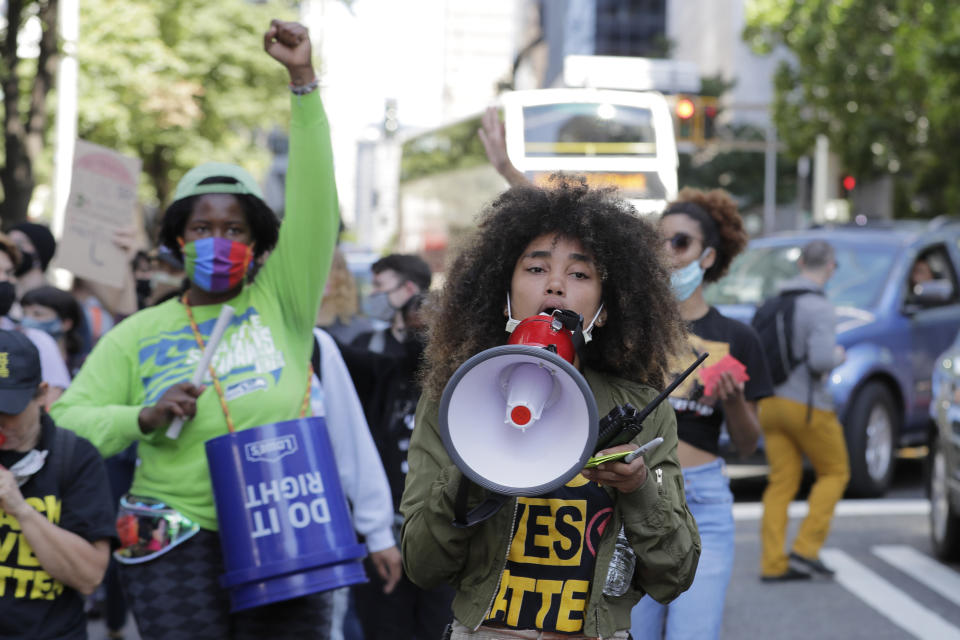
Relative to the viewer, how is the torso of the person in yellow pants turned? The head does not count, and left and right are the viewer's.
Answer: facing to the right of the viewer

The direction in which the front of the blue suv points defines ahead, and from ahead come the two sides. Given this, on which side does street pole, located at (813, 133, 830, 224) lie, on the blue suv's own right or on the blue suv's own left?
on the blue suv's own right

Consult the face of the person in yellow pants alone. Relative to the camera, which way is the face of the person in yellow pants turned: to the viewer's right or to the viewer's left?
to the viewer's right

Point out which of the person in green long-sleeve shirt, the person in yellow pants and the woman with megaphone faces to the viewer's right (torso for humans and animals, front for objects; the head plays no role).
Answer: the person in yellow pants

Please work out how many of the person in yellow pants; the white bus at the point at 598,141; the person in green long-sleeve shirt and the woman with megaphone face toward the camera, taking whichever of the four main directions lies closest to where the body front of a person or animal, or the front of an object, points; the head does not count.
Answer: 3

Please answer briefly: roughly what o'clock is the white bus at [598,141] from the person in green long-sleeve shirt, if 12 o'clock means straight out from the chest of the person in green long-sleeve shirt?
The white bus is roughly at 7 o'clock from the person in green long-sleeve shirt.

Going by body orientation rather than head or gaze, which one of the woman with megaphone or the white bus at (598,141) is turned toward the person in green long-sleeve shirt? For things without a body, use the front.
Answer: the white bus

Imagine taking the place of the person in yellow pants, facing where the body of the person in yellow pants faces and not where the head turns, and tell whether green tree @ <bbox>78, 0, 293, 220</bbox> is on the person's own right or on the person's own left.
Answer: on the person's own left

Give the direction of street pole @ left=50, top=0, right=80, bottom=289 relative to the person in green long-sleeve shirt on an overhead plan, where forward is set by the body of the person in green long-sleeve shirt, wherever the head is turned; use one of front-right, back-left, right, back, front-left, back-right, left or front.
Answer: back

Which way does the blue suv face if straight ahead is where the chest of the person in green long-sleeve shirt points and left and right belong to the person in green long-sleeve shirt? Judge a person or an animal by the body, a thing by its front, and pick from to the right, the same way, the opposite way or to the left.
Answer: to the right

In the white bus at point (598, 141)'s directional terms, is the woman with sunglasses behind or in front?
in front

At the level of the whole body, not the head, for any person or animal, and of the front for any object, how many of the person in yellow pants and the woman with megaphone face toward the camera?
1

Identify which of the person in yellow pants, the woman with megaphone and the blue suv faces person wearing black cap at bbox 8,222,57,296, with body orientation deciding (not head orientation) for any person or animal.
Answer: the blue suv
